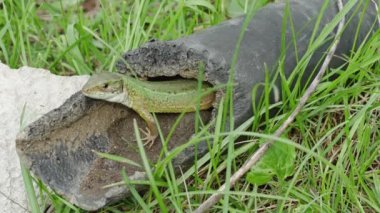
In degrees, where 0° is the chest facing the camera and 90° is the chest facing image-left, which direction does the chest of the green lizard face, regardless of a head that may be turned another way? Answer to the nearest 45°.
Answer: approximately 90°
